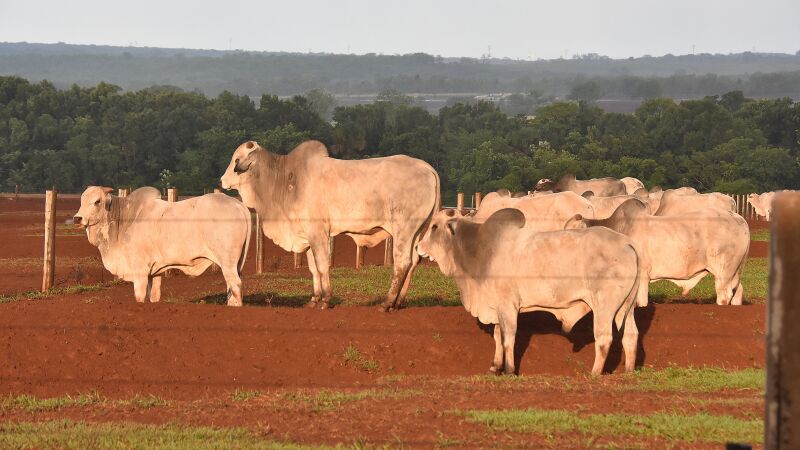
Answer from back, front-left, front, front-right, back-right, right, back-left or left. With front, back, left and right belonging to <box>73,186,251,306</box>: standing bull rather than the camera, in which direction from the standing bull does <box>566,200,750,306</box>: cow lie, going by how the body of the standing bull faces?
back

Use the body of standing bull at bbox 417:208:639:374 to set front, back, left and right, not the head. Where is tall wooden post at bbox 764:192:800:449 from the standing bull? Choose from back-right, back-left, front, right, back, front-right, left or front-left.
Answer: left

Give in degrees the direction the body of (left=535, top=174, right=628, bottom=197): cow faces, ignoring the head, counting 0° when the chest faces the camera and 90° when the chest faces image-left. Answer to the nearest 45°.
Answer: approximately 90°

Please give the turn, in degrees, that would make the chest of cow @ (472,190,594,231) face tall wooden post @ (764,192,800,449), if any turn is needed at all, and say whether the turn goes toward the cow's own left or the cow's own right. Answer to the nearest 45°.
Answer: approximately 90° to the cow's own left

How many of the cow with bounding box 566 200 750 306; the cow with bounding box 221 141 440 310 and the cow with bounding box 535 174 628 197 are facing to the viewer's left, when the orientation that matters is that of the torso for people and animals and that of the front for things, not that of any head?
3

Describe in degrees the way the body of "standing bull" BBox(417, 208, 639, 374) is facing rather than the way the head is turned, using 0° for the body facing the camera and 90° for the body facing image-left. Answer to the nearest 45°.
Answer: approximately 90°

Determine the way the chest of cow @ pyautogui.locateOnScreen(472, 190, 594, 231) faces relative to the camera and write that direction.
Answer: to the viewer's left

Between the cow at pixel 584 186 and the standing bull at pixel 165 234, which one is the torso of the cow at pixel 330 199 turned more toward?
the standing bull

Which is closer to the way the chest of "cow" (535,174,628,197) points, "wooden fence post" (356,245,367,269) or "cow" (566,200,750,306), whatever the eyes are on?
the wooden fence post
